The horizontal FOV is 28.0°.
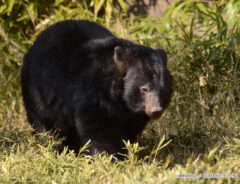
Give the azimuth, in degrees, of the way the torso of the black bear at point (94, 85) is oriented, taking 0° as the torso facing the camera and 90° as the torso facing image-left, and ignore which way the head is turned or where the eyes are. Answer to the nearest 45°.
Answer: approximately 315°
